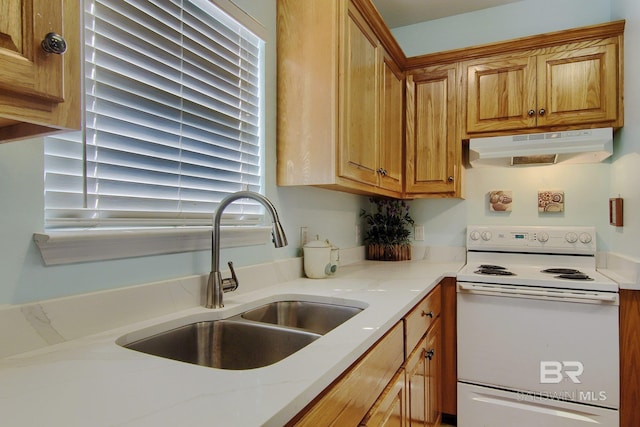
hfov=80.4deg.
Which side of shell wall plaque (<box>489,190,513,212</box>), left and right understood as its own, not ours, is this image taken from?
front

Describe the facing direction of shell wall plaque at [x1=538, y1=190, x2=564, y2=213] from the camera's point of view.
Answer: facing the viewer

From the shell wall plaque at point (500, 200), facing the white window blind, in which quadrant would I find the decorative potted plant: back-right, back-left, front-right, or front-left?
front-right

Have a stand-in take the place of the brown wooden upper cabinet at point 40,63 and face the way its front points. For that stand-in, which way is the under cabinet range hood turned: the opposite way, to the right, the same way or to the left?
to the right

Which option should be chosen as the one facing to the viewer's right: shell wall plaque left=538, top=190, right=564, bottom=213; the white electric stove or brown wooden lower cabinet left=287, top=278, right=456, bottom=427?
the brown wooden lower cabinet

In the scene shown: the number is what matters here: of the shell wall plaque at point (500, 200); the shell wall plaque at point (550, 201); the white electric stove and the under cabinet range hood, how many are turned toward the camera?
4

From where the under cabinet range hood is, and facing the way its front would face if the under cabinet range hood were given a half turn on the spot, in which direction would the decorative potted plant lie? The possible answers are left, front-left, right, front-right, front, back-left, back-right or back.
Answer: left

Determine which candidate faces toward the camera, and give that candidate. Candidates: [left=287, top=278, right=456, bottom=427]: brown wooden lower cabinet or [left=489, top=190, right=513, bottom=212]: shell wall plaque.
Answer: the shell wall plaque

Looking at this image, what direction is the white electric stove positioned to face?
toward the camera
